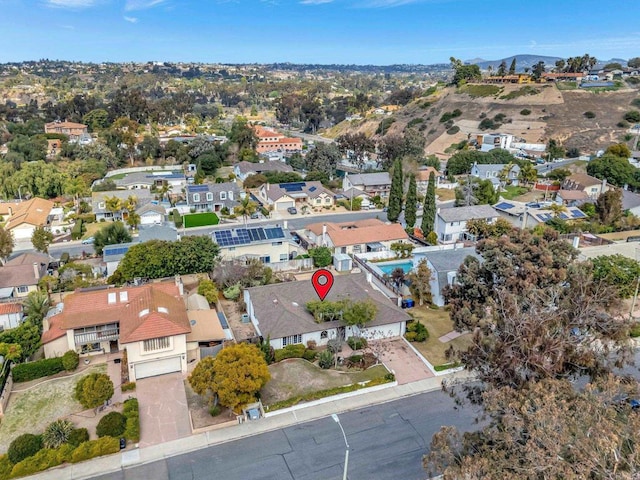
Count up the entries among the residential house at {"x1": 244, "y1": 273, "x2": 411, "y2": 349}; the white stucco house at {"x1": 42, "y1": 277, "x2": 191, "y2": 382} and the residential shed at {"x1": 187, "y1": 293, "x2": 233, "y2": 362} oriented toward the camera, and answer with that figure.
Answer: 3

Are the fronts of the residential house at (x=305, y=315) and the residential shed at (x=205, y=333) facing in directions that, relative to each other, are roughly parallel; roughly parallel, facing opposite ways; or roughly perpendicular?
roughly parallel

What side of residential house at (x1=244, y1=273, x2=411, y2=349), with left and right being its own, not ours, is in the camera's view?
front

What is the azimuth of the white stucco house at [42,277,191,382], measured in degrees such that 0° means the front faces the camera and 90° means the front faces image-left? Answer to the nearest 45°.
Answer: approximately 0°

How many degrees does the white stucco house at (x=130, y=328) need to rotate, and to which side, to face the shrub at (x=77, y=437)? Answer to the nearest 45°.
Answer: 0° — it already faces it

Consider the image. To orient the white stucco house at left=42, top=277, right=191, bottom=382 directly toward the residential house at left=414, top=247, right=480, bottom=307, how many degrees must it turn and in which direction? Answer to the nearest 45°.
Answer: approximately 90° to its left

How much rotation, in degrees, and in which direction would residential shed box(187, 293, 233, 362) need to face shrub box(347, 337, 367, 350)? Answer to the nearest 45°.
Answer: approximately 90° to its left

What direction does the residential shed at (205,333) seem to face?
toward the camera

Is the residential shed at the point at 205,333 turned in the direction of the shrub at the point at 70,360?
no

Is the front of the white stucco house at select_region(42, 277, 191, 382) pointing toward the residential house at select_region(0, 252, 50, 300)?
no

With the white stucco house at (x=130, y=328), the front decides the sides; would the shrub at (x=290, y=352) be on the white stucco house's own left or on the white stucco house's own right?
on the white stucco house's own left

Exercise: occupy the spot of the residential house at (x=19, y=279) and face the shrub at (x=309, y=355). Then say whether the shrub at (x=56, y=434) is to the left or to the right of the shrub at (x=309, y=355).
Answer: right

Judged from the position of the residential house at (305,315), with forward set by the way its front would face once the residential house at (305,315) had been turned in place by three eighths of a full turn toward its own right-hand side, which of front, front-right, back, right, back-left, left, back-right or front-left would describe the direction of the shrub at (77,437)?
left

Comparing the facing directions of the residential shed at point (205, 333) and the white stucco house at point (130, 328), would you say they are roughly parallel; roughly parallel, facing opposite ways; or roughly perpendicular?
roughly parallel

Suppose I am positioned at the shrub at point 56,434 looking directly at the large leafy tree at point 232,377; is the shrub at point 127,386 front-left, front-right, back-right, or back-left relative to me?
front-left
